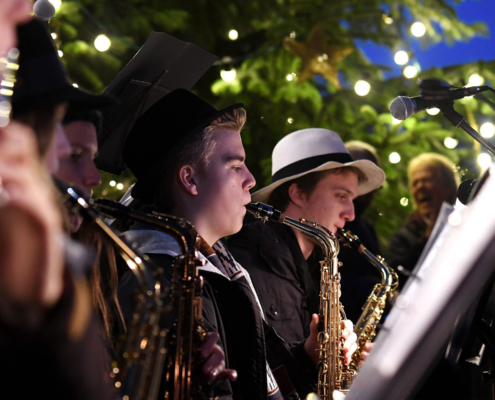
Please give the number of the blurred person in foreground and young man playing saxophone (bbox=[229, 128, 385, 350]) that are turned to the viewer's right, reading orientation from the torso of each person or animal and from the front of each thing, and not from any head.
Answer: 2

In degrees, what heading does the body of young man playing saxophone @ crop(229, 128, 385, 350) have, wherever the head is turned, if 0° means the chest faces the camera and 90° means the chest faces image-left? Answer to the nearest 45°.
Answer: approximately 270°

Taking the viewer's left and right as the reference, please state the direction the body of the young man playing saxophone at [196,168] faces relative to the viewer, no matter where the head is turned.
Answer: facing to the right of the viewer

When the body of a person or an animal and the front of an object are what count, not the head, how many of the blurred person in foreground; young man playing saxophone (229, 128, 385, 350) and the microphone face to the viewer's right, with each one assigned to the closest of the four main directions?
2

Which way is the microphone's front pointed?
to the viewer's left

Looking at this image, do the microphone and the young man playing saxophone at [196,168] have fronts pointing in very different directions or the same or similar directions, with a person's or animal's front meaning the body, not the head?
very different directions

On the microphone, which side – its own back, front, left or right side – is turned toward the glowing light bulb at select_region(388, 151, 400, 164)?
right

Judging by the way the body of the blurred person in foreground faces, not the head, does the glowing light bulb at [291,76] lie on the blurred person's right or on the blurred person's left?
on the blurred person's left

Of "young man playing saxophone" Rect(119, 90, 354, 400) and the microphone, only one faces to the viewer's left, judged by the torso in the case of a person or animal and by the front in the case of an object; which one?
the microphone

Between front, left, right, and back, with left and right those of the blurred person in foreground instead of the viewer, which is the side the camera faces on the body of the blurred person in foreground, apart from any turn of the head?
right
